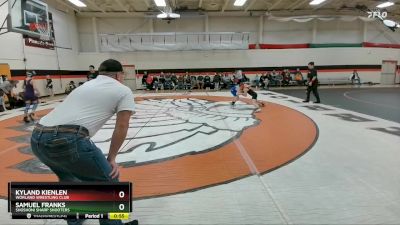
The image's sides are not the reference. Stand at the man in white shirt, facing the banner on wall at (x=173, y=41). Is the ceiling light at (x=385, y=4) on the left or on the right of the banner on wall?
right

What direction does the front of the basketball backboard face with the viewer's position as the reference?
facing the viewer and to the right of the viewer

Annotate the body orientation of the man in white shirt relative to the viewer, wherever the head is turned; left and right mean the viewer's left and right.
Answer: facing away from the viewer and to the right of the viewer

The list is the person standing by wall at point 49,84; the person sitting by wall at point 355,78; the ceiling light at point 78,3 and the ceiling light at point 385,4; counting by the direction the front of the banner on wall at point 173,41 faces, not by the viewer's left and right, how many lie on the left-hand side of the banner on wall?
2

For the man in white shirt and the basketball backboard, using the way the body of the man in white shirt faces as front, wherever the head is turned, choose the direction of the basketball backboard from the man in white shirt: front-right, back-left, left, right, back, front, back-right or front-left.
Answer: front-left

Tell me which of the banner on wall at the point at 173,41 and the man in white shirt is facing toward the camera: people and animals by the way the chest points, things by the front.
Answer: the banner on wall

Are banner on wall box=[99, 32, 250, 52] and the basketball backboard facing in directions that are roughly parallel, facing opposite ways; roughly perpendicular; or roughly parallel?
roughly perpendicular

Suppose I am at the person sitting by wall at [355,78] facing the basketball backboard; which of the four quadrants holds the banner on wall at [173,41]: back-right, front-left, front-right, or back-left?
front-right

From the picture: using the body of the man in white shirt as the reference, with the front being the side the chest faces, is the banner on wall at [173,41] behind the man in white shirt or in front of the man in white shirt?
in front

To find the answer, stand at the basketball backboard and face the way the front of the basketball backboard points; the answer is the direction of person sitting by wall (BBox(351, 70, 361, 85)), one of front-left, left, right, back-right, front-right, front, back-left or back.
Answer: front-left

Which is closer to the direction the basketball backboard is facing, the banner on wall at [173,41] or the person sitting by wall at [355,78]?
the person sitting by wall

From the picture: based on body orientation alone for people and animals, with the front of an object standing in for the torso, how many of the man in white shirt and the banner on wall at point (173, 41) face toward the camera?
1

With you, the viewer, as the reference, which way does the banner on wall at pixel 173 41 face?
facing the viewer

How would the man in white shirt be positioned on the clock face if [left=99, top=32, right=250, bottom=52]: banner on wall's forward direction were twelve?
The man in white shirt is roughly at 12 o'clock from the banner on wall.

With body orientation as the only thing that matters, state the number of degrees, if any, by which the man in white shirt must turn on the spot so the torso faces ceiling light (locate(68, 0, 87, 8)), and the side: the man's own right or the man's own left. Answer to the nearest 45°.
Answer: approximately 45° to the man's own left
